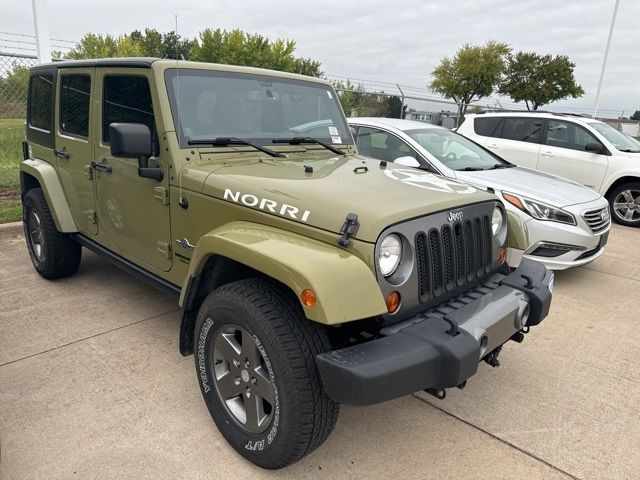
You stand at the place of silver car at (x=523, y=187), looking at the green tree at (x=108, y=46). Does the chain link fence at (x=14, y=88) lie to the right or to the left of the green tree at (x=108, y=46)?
left

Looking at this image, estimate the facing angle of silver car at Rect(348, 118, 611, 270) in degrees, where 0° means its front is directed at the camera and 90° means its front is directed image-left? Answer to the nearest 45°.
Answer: approximately 315°

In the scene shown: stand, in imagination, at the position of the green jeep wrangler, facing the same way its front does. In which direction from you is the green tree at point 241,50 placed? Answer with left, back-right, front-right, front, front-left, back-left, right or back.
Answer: back-left

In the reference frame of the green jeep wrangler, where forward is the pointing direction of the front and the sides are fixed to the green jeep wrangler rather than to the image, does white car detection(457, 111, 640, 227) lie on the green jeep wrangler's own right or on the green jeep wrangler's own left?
on the green jeep wrangler's own left

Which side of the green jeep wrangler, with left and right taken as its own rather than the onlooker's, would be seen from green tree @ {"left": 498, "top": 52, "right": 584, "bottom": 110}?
left

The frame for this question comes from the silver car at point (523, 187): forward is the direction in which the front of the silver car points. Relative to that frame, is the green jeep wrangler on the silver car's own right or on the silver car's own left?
on the silver car's own right

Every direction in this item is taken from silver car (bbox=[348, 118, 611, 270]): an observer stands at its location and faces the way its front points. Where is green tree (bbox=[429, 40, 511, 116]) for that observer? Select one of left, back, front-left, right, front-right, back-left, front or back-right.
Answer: back-left

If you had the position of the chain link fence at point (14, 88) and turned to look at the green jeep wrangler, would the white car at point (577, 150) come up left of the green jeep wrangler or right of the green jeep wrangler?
left
